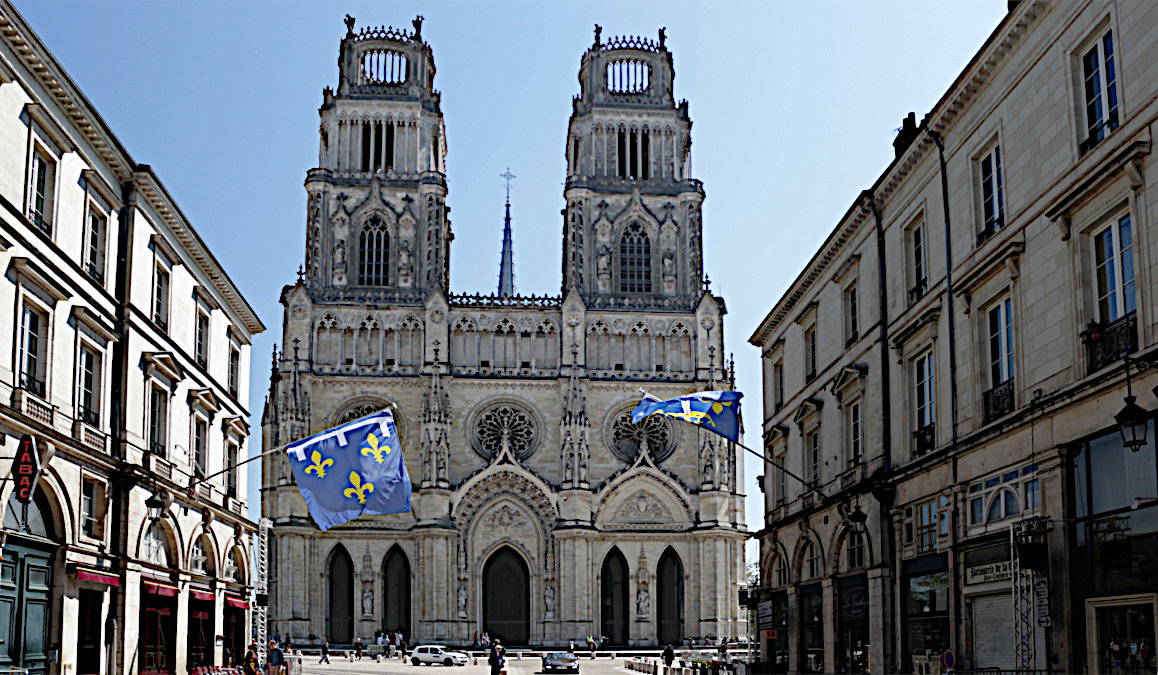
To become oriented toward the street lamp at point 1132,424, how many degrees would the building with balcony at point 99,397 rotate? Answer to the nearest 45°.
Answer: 0° — it already faces it

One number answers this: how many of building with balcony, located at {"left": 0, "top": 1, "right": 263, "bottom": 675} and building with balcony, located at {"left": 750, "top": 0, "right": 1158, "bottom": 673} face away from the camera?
0

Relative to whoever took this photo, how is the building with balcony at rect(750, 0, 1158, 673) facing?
facing the viewer and to the left of the viewer

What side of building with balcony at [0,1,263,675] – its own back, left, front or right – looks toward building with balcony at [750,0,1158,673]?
front

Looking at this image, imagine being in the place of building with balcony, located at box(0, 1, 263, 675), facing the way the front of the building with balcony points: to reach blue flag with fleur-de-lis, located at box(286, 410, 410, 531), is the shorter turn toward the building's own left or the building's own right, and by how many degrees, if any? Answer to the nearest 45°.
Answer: approximately 45° to the building's own left

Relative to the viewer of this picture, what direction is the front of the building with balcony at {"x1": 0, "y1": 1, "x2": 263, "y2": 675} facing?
facing the viewer and to the right of the viewer
